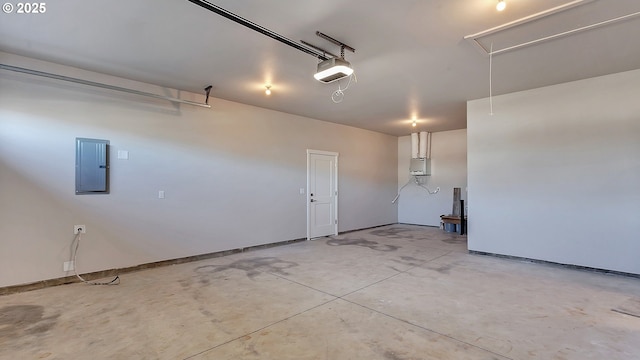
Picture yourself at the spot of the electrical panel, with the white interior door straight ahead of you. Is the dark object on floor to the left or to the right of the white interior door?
right

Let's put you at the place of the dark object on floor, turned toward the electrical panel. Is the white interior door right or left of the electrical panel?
right

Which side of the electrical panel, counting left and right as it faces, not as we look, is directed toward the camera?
front

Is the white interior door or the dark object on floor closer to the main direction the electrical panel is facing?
the dark object on floor

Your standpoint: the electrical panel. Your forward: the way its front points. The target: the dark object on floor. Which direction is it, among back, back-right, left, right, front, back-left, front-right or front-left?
front-left

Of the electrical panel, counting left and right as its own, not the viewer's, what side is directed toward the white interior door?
left
